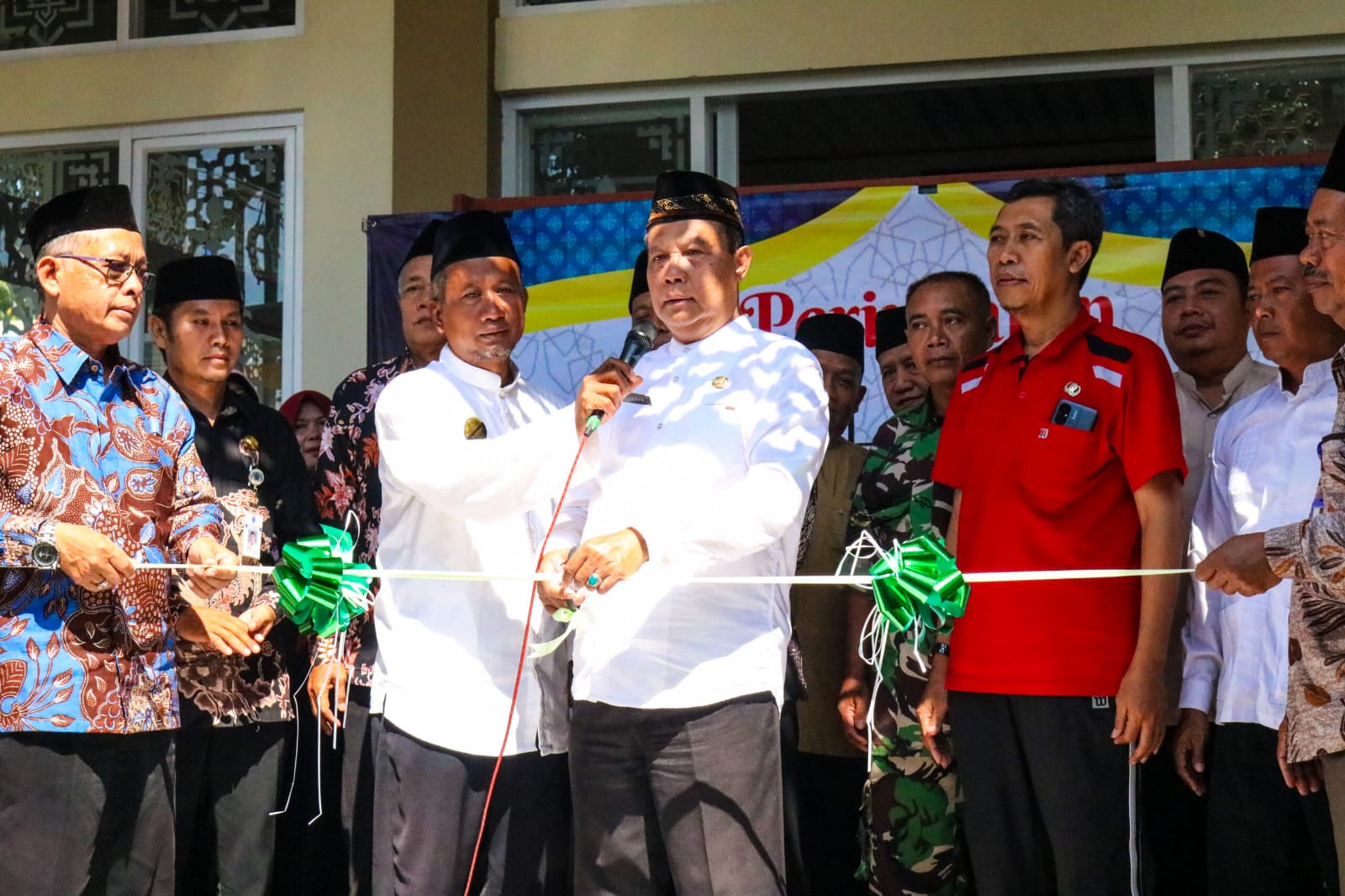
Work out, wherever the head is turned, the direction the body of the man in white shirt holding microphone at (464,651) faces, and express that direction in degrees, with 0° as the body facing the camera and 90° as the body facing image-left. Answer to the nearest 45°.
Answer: approximately 315°

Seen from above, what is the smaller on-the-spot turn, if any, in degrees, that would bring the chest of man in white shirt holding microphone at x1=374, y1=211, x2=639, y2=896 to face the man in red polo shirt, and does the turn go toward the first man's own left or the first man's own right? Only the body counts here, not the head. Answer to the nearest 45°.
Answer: approximately 45° to the first man's own left

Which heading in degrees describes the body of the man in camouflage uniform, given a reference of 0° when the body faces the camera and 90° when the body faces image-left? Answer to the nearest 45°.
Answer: approximately 45°

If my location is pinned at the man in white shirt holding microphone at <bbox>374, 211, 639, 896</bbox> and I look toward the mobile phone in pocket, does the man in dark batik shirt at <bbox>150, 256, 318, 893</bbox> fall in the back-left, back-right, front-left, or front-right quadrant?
back-left

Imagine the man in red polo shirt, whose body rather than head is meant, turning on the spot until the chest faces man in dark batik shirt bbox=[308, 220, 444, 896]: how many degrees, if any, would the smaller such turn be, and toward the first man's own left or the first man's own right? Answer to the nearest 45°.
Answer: approximately 45° to the first man's own right

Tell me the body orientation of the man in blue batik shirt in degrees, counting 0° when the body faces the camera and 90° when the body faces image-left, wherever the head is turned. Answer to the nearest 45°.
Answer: approximately 315°

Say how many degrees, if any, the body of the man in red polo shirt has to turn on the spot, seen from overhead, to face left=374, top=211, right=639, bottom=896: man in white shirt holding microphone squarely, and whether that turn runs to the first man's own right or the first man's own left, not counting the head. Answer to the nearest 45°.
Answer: approximately 45° to the first man's own right
